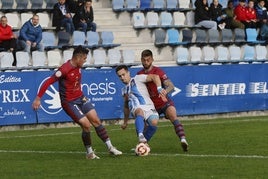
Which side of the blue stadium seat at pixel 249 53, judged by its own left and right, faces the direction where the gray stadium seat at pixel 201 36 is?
right

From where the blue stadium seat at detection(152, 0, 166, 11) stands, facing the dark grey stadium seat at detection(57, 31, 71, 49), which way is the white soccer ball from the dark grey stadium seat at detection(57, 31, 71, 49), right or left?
left

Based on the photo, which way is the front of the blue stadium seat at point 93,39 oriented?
toward the camera

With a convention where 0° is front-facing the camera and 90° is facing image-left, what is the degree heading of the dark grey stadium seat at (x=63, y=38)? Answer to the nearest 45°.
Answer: approximately 0°

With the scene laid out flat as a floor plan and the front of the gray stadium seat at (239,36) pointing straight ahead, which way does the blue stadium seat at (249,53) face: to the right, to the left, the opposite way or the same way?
the same way

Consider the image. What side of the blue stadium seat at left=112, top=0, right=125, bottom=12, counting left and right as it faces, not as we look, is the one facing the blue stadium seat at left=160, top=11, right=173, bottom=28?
left

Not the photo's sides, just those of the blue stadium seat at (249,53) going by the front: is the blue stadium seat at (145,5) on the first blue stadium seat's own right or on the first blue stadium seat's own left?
on the first blue stadium seat's own right

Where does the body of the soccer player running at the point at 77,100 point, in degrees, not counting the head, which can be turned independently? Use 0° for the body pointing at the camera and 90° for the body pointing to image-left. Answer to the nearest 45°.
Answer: approximately 315°

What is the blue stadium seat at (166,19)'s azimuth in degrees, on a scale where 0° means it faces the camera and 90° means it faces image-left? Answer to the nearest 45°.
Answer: approximately 0°

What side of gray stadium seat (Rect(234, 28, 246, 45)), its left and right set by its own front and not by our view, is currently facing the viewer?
front

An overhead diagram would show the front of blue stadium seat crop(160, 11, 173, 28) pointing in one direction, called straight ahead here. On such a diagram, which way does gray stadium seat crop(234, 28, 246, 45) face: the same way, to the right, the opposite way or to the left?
the same way

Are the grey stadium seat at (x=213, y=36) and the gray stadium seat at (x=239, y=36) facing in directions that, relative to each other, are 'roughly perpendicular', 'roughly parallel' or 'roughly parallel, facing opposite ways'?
roughly parallel

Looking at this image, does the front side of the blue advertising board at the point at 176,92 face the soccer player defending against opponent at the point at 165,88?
yes
